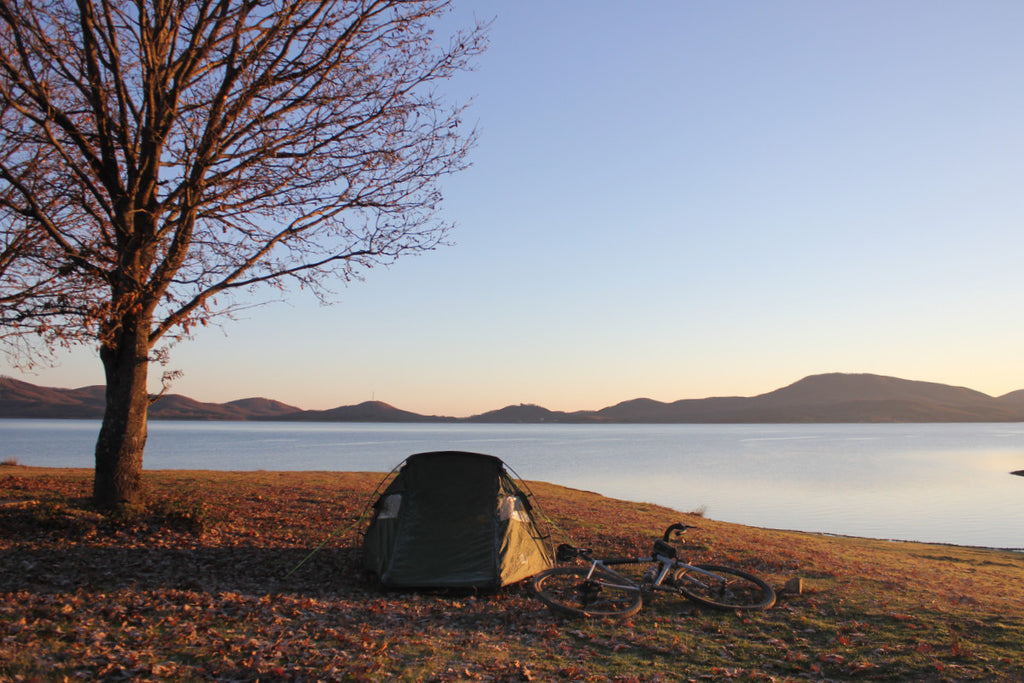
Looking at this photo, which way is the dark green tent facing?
toward the camera

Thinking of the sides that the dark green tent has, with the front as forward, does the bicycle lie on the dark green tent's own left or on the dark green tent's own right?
on the dark green tent's own left
